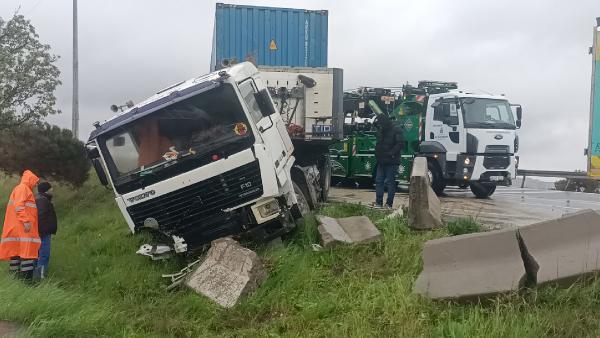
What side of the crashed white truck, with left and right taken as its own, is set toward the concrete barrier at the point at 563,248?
left

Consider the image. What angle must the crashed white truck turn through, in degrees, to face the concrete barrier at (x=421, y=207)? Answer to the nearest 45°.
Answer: approximately 135° to its left

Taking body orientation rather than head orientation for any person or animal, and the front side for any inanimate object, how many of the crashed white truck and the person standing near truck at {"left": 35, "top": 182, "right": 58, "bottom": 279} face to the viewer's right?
1

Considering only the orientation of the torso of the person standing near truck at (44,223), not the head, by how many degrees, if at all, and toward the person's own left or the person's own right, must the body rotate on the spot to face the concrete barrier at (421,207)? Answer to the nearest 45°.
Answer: approximately 45° to the person's own right

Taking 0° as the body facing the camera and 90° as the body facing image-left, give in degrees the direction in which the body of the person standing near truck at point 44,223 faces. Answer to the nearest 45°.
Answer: approximately 270°

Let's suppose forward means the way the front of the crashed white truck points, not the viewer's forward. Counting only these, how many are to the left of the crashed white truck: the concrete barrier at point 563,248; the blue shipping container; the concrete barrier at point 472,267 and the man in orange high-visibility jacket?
2

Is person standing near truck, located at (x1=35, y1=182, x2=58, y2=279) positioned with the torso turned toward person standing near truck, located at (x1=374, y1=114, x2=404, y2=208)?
yes

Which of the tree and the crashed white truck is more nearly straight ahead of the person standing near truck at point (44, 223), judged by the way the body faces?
the crashed white truck

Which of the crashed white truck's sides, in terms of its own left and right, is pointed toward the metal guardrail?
back

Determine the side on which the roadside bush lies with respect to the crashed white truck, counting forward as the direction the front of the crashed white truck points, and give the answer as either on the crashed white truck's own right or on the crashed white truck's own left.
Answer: on the crashed white truck's own right
